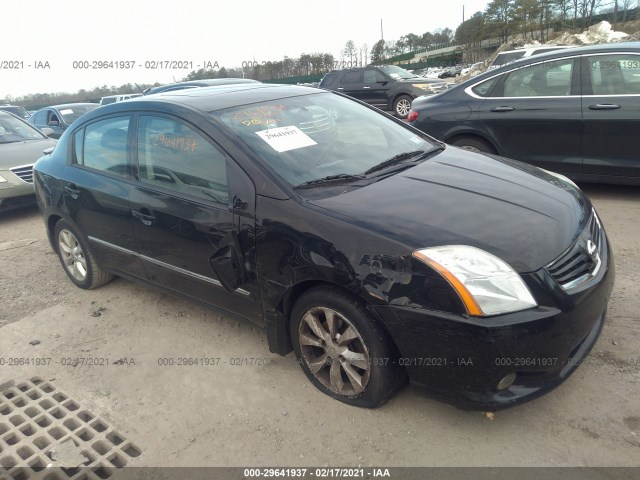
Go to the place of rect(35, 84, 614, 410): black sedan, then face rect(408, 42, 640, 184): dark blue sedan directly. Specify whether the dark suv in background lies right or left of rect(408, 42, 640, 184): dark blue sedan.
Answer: left

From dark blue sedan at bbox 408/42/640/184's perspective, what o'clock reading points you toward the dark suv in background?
The dark suv in background is roughly at 8 o'clock from the dark blue sedan.

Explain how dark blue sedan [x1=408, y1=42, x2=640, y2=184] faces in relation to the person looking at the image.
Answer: facing to the right of the viewer

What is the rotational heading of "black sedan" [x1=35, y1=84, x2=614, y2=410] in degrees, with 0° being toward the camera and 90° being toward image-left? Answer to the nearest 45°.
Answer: approximately 315°

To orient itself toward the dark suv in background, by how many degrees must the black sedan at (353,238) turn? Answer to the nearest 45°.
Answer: approximately 135° to its left

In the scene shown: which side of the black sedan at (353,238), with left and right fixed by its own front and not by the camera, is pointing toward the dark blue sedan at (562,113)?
left

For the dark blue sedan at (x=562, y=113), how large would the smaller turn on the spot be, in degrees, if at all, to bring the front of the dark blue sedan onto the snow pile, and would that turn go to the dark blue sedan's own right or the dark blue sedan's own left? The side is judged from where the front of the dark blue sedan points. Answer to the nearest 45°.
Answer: approximately 90° to the dark blue sedan's own left
